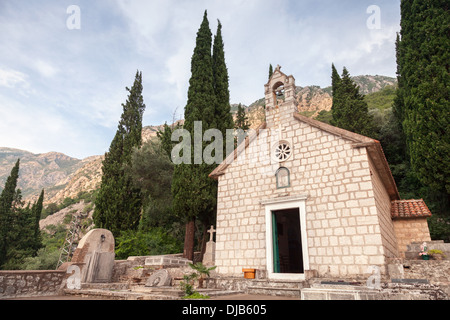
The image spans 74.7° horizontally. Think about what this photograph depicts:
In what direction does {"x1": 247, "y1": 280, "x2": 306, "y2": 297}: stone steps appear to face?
toward the camera

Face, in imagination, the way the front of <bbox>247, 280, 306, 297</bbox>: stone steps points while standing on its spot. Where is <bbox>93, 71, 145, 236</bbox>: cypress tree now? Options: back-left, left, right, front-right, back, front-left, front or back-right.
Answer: back-right

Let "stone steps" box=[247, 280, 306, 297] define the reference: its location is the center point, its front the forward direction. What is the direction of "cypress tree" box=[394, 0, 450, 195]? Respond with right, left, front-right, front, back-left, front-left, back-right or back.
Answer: back-left

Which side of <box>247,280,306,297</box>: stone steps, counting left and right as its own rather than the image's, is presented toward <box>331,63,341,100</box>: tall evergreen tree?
back

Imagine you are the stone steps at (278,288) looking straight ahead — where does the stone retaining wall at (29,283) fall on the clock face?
The stone retaining wall is roughly at 3 o'clock from the stone steps.

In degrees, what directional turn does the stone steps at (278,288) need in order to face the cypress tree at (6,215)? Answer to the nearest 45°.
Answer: approximately 135° to its right

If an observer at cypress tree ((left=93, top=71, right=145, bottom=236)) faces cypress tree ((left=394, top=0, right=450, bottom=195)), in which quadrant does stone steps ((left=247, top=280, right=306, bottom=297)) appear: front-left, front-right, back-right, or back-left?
front-right
